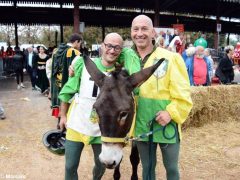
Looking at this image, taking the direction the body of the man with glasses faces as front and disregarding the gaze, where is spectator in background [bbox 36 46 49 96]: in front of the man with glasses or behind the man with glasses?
behind

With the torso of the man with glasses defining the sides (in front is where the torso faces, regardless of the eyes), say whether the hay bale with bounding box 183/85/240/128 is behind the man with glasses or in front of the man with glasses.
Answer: behind

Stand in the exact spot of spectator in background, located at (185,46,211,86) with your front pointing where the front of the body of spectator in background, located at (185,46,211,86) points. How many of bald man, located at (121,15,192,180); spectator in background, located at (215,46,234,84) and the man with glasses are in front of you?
2

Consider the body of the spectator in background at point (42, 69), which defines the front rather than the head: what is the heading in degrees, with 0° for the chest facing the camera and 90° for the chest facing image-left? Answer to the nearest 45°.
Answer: approximately 0°

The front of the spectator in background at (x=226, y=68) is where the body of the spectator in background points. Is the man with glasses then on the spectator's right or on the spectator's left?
on the spectator's right

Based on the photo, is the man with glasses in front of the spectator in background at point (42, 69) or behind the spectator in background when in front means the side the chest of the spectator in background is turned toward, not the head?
in front

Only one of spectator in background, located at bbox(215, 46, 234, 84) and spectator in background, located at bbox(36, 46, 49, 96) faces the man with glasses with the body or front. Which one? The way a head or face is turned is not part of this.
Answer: spectator in background, located at bbox(36, 46, 49, 96)

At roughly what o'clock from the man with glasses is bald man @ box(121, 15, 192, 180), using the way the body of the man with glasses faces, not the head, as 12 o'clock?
The bald man is roughly at 10 o'clock from the man with glasses.

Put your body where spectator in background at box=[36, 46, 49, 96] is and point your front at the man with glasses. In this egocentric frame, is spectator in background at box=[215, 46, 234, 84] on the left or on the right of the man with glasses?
left

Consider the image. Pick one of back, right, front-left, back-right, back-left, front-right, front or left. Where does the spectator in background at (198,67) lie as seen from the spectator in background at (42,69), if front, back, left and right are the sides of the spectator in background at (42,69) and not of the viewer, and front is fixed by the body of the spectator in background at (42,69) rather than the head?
front-left
